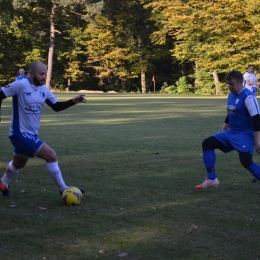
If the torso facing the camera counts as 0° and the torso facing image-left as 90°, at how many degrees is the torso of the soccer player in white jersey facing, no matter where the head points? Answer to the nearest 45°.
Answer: approximately 315°

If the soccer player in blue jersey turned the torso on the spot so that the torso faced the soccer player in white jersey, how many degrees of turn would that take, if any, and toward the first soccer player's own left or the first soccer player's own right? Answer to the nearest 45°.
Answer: approximately 45° to the first soccer player's own right

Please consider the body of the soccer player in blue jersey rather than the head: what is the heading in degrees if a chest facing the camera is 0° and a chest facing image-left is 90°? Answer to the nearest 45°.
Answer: approximately 45°

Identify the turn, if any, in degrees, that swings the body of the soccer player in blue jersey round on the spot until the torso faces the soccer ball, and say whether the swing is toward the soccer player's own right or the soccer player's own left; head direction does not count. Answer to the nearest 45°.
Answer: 0° — they already face it
